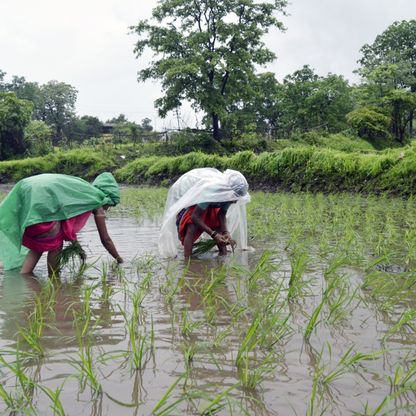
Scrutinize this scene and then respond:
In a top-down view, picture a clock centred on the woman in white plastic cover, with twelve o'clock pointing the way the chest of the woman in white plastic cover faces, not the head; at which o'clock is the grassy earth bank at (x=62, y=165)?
The grassy earth bank is roughly at 7 o'clock from the woman in white plastic cover.

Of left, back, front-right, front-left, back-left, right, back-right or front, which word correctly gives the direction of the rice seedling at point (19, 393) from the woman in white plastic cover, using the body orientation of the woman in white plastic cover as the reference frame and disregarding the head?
front-right

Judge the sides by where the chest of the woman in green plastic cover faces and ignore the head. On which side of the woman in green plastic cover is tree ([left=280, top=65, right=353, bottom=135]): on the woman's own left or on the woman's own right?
on the woman's own left

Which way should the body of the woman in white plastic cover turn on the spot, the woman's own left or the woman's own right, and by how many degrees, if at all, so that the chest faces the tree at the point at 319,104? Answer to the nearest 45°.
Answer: approximately 135° to the woman's own left

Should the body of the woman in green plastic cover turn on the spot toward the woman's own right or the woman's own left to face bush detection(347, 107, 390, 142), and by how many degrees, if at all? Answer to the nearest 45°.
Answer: approximately 45° to the woman's own left

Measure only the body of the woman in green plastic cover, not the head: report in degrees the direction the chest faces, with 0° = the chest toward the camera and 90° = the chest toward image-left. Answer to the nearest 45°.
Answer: approximately 270°

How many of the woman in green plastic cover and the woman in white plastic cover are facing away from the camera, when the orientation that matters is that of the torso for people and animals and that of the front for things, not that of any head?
0

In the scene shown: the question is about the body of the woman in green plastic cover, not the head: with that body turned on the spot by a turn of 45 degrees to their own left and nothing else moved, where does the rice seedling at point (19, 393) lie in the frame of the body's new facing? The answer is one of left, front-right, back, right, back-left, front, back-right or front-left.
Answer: back-right

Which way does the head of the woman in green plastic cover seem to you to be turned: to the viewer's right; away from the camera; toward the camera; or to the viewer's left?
to the viewer's right

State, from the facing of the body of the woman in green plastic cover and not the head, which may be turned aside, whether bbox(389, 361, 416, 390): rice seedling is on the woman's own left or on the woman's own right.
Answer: on the woman's own right

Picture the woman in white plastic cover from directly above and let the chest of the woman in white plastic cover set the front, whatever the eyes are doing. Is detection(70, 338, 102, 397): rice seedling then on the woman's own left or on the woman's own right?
on the woman's own right

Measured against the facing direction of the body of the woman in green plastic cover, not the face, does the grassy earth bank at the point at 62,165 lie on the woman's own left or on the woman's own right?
on the woman's own left

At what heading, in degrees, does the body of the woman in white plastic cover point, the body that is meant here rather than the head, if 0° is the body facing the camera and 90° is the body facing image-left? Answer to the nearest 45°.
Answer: approximately 315°

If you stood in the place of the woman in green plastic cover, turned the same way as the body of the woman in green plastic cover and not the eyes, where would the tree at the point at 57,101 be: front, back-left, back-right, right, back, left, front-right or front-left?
left
